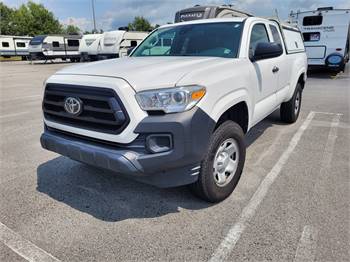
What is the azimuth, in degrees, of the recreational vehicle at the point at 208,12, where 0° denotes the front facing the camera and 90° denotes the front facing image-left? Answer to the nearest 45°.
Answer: approximately 45°

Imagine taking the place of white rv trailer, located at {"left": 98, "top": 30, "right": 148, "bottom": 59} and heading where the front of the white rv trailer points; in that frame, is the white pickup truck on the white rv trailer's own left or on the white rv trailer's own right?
on the white rv trailer's own left

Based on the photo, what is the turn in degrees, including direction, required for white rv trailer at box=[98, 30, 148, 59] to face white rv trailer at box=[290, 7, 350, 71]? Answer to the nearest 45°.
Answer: approximately 90° to its left

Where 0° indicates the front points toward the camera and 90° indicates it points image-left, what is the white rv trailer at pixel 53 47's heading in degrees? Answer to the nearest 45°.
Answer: approximately 45°

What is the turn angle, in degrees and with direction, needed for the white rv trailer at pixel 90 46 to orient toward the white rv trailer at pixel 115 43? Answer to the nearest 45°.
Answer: approximately 90° to its left

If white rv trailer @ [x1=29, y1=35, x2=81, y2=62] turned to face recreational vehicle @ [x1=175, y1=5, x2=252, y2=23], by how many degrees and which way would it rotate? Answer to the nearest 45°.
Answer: approximately 45° to its left

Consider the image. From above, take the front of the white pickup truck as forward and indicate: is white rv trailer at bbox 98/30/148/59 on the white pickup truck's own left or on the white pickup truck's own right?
on the white pickup truck's own right

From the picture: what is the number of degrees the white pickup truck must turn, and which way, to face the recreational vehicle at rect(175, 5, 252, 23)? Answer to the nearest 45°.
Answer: approximately 135° to its right

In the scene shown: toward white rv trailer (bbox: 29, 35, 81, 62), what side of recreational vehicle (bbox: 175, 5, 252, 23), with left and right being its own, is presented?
right

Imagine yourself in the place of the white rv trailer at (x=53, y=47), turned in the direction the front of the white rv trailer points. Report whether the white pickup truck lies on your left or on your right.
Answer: on your left

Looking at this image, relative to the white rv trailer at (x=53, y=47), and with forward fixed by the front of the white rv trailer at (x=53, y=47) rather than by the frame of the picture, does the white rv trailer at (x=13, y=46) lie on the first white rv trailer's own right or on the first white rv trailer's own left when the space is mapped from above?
on the first white rv trailer's own right
